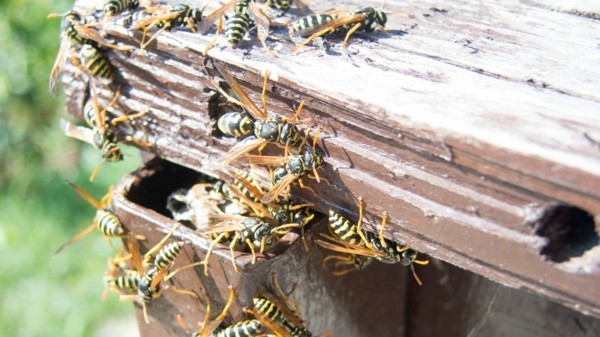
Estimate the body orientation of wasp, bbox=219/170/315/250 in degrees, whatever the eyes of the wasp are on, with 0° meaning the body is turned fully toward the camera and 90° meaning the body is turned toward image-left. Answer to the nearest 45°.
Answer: approximately 270°

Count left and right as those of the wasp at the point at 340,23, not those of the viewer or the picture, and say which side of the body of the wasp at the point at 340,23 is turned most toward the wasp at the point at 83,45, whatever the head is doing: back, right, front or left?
back

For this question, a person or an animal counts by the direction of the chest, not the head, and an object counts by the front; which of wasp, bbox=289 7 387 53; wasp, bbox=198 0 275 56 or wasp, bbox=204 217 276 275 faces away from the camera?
wasp, bbox=198 0 275 56

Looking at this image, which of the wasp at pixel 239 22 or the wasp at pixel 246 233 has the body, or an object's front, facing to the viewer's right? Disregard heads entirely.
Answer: the wasp at pixel 246 233

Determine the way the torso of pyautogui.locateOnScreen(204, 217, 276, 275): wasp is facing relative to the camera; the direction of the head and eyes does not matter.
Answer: to the viewer's right

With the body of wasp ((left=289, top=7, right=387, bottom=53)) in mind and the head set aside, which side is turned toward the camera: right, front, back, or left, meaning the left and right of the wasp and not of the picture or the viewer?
right

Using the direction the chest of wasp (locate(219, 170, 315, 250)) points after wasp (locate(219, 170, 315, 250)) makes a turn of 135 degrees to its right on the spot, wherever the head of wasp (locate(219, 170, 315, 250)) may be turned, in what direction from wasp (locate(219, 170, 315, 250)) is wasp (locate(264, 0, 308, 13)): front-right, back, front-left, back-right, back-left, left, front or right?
back-right

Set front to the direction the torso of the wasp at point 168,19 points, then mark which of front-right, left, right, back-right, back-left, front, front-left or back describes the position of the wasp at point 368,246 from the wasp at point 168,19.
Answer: front-right

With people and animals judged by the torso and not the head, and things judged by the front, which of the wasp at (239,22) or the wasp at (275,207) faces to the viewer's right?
the wasp at (275,207)
